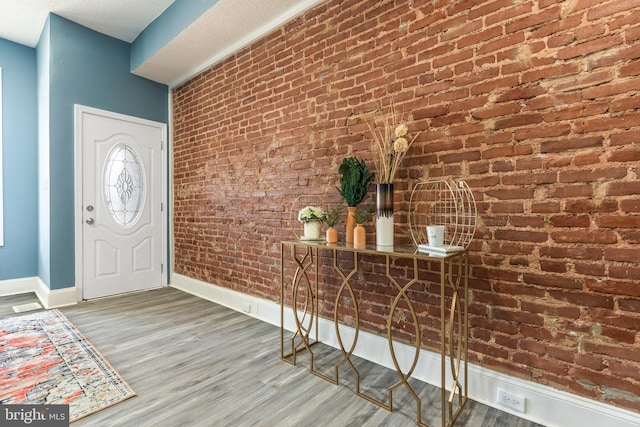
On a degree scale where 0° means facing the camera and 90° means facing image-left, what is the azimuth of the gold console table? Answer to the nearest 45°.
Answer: approximately 45°

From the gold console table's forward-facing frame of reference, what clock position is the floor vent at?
The floor vent is roughly at 2 o'clock from the gold console table.
